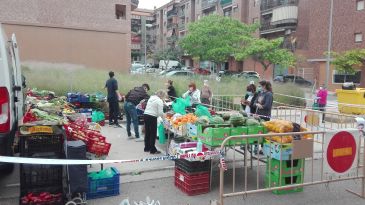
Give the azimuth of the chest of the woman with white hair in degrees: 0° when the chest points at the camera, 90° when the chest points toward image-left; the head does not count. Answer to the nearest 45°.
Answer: approximately 270°

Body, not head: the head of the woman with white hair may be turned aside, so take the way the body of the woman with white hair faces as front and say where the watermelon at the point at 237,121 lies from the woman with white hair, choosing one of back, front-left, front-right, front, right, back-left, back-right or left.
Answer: front-right

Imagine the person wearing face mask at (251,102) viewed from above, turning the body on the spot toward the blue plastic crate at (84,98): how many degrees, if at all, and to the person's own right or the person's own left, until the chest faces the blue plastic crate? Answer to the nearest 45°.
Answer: approximately 45° to the person's own right

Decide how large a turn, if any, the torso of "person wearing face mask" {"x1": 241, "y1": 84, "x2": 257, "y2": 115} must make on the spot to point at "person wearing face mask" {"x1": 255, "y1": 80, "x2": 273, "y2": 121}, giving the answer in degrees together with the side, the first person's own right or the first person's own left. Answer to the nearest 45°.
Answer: approximately 45° to the first person's own left

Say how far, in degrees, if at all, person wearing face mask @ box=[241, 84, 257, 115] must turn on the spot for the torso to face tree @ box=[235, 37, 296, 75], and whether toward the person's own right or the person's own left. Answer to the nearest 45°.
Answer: approximately 135° to the person's own right

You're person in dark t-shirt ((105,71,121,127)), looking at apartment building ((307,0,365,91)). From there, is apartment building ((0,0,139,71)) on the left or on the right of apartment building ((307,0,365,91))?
left

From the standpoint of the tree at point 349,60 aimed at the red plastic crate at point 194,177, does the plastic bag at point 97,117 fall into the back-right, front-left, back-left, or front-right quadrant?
front-right

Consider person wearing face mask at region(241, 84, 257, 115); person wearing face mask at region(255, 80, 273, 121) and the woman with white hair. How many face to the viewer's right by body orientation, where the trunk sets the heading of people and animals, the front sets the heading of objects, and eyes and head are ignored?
1

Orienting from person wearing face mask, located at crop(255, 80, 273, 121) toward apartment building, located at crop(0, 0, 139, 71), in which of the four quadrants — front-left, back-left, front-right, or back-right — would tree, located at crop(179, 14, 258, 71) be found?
front-right
